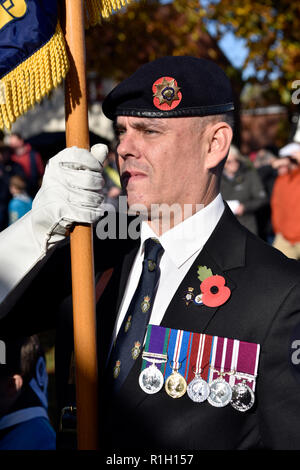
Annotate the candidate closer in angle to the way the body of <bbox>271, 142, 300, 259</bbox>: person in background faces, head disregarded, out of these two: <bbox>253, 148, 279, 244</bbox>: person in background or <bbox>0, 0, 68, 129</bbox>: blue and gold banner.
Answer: the blue and gold banner

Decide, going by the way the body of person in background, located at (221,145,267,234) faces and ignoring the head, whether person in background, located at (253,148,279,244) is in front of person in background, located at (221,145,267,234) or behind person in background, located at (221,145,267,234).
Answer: behind

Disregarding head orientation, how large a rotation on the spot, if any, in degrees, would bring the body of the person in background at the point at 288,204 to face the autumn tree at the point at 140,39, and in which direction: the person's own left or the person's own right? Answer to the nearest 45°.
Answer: approximately 90° to the person's own right

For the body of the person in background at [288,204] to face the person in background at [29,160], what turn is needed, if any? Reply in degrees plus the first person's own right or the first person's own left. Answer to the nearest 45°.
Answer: approximately 45° to the first person's own right
